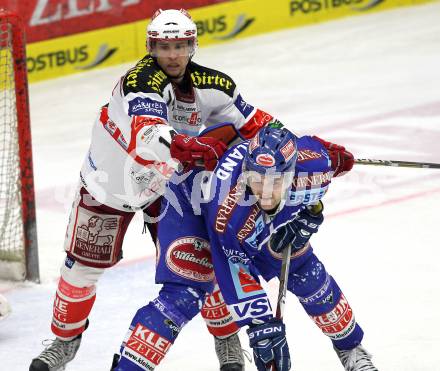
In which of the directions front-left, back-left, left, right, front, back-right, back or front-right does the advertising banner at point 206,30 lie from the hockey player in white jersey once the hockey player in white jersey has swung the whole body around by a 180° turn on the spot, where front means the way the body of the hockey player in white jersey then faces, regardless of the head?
front-right

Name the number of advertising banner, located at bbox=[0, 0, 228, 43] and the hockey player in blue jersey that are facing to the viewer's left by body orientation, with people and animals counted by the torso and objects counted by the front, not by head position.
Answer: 0

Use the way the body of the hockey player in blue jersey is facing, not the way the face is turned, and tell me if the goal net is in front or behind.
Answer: behind

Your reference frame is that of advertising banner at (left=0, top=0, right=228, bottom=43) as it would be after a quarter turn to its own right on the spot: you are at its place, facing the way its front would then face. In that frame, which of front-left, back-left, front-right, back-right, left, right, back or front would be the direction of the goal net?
front-left

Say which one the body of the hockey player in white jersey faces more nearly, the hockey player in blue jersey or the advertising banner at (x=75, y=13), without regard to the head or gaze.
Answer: the hockey player in blue jersey

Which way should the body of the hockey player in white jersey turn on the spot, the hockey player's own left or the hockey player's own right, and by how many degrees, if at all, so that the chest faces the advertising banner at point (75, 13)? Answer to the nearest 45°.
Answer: approximately 135° to the hockey player's own left

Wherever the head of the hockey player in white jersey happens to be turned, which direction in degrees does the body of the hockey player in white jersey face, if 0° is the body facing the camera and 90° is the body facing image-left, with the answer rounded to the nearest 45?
approximately 315°

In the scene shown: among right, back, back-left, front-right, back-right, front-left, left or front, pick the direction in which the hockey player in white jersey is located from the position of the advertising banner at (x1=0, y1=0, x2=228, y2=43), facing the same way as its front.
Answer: front-right

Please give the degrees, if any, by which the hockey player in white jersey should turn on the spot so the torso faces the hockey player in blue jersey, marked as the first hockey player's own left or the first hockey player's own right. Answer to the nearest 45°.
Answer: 0° — they already face them

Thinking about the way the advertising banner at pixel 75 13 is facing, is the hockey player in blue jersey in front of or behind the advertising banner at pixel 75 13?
in front
